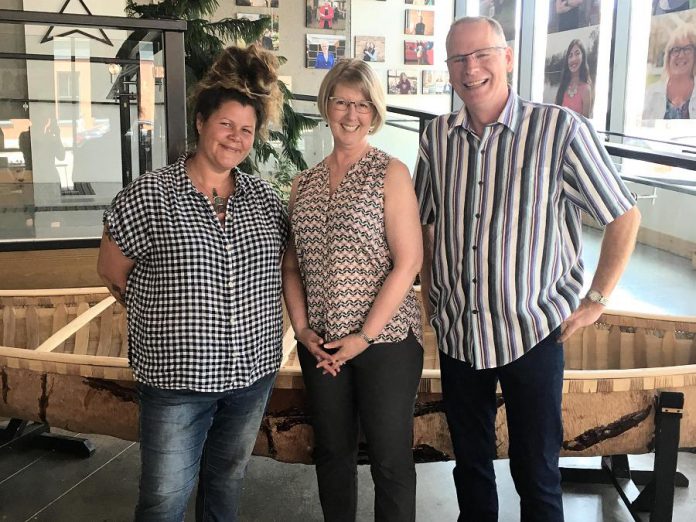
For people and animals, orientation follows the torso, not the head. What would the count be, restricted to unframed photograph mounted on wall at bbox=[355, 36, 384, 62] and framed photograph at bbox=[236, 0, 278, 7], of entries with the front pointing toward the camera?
2

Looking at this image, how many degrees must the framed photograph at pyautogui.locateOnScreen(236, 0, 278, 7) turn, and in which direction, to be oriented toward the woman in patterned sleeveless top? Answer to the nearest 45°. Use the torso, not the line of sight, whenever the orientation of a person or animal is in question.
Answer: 0° — it already faces them

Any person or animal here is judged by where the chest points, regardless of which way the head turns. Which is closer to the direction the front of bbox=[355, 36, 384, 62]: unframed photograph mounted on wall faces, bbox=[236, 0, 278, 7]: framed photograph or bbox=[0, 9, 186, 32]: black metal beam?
the black metal beam

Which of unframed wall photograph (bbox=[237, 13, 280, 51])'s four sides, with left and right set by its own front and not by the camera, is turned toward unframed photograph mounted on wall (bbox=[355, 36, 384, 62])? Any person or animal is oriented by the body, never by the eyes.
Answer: left
